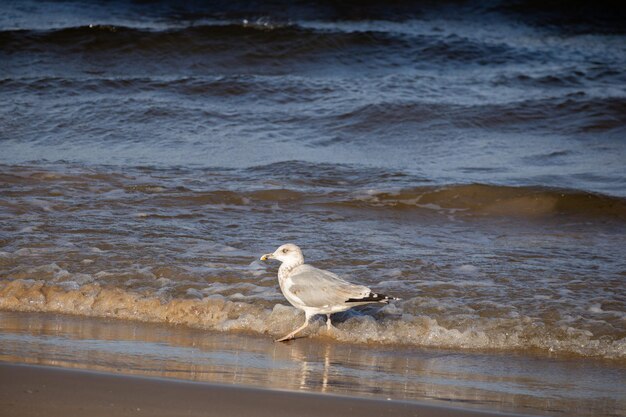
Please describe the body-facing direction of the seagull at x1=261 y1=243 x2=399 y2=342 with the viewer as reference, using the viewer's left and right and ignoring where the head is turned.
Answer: facing to the left of the viewer

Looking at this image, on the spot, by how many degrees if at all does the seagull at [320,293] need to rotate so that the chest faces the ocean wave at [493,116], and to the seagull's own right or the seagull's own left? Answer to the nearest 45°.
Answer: approximately 90° to the seagull's own right

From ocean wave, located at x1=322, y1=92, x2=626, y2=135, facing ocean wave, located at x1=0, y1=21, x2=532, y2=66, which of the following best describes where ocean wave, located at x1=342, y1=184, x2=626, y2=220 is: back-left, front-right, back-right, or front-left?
back-left

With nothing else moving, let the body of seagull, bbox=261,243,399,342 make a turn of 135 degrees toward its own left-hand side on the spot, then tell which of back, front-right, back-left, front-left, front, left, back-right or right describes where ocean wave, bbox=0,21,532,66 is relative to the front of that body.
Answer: back-left
